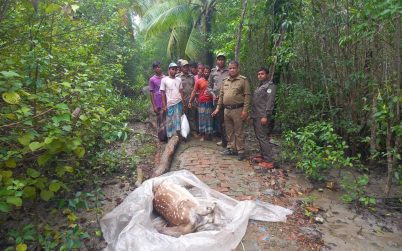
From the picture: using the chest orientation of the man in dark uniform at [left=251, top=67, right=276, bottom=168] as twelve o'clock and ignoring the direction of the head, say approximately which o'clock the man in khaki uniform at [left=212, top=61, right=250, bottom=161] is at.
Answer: the man in khaki uniform at [left=212, top=61, right=250, bottom=161] is roughly at 2 o'clock from the man in dark uniform at [left=251, top=67, right=276, bottom=168].

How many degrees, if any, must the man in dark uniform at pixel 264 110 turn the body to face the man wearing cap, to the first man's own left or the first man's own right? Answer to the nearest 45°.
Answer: approximately 90° to the first man's own right

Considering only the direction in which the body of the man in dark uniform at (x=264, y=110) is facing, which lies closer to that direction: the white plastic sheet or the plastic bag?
the white plastic sheet

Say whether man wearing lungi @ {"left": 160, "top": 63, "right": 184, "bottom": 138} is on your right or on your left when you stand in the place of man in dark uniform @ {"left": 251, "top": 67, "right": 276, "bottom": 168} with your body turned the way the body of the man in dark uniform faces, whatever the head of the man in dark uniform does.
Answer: on your right

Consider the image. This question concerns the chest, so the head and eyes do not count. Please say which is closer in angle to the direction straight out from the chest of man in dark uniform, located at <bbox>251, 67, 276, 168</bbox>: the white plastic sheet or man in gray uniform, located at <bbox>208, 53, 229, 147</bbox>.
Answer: the white plastic sheet

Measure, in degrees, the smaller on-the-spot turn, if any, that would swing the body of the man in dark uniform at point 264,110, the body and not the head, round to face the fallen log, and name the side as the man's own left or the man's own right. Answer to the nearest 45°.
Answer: approximately 45° to the man's own right

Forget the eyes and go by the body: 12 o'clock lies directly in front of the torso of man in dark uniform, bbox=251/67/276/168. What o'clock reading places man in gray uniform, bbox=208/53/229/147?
man in gray uniform, bbox=208/53/229/147 is roughly at 3 o'clock from man in dark uniform, bbox=251/67/276/168.

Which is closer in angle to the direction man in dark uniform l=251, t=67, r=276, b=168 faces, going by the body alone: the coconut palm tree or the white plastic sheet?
the white plastic sheet

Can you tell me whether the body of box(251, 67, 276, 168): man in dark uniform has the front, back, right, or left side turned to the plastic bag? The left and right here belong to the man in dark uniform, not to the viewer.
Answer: right

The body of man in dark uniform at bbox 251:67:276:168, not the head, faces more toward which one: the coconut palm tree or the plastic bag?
the plastic bag

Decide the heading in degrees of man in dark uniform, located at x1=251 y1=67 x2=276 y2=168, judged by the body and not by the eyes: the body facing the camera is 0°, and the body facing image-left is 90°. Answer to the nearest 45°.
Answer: approximately 45°
